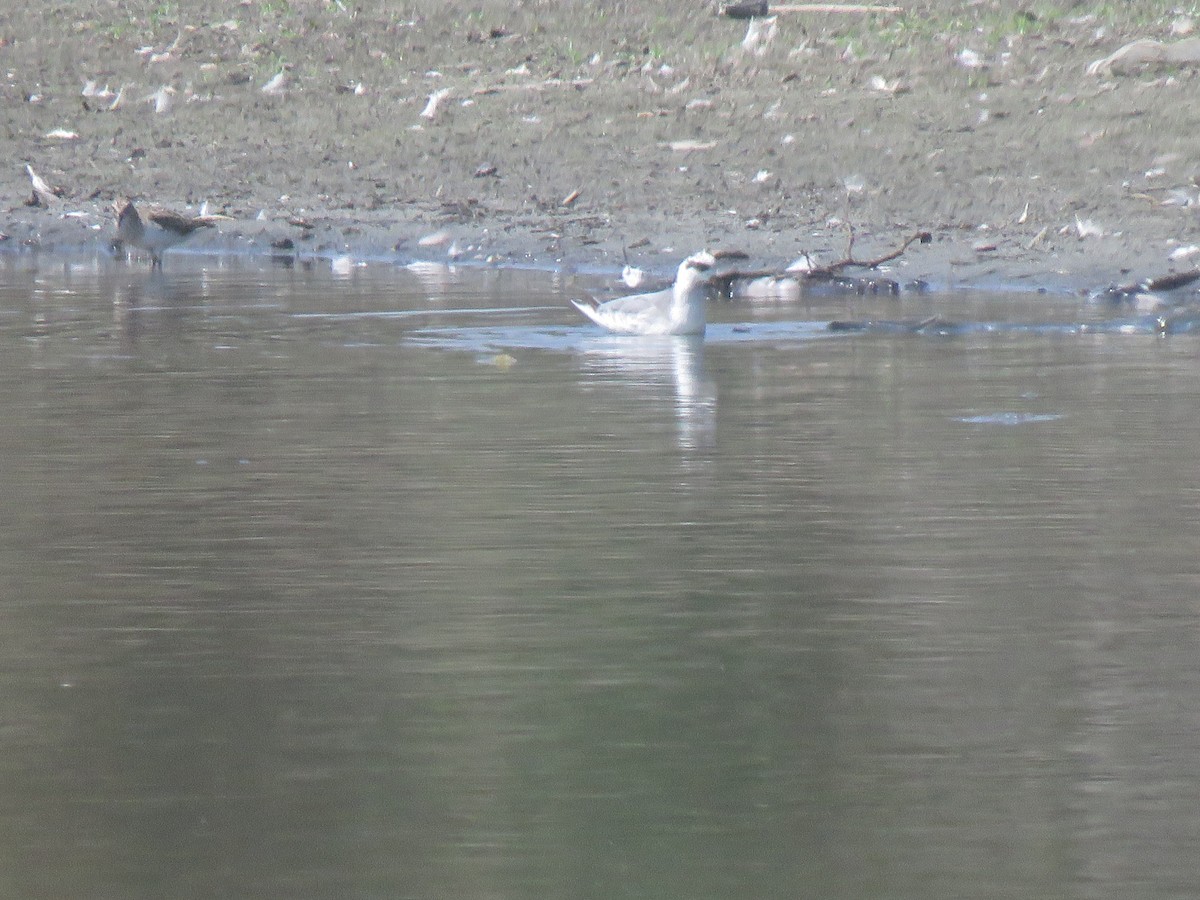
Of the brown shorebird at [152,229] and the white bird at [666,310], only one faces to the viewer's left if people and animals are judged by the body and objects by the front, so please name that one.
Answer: the brown shorebird

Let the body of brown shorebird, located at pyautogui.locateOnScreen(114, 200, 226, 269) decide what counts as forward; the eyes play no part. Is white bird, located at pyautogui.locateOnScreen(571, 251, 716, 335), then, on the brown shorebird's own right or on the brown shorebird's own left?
on the brown shorebird's own left

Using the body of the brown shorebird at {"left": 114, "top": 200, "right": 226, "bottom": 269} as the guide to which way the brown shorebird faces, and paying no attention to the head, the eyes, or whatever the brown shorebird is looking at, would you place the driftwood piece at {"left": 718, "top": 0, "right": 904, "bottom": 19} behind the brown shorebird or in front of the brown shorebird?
behind

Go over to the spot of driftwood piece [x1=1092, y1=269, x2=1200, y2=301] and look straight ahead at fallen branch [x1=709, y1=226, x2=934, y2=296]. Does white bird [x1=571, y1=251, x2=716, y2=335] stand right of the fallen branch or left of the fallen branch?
left

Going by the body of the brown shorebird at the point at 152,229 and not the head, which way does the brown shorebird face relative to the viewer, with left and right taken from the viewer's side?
facing to the left of the viewer

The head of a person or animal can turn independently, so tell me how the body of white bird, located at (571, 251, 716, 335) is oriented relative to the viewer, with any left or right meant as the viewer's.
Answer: facing to the right of the viewer

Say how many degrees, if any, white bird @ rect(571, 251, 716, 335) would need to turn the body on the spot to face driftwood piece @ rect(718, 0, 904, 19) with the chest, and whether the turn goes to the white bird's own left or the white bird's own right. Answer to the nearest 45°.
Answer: approximately 90° to the white bird's own left

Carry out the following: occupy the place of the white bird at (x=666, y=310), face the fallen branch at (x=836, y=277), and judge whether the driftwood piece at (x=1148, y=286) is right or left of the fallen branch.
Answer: right

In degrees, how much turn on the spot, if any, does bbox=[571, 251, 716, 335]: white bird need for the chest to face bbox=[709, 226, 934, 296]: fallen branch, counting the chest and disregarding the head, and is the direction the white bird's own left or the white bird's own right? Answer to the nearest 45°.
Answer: approximately 45° to the white bird's own left

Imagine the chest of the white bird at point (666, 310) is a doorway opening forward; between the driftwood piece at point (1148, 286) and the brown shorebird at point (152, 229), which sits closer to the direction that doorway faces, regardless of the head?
the driftwood piece

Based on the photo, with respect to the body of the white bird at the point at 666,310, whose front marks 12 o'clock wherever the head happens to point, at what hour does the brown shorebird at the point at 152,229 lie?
The brown shorebird is roughly at 8 o'clock from the white bird.

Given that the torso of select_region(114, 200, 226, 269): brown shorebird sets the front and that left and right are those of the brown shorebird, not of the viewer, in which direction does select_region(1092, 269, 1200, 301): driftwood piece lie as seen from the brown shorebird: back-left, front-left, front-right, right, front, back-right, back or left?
back-left

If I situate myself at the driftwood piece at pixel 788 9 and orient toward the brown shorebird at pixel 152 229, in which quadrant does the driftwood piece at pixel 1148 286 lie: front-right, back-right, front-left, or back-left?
front-left

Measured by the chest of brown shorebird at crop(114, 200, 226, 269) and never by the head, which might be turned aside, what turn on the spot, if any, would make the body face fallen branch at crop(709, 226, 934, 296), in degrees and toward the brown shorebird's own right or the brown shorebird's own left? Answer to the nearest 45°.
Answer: approximately 135° to the brown shorebird's own left

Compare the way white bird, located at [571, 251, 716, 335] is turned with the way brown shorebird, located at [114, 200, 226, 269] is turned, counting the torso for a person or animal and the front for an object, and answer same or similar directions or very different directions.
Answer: very different directions
